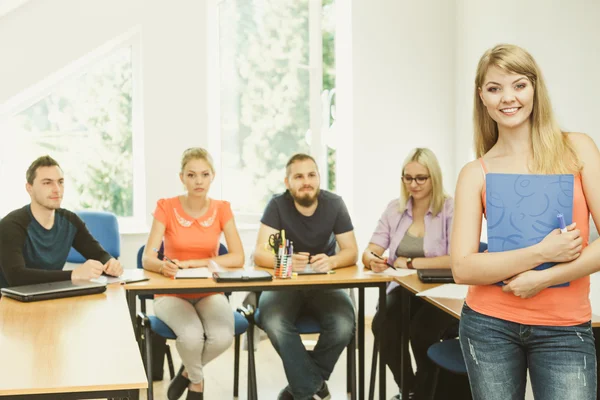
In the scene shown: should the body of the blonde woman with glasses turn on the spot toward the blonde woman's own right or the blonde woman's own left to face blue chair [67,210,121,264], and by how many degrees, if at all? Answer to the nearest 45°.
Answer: approximately 45° to the blonde woman's own right

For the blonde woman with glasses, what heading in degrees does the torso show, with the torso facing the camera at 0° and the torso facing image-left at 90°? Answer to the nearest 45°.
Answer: approximately 45°

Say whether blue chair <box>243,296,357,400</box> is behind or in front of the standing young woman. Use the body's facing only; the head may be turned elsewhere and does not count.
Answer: behind

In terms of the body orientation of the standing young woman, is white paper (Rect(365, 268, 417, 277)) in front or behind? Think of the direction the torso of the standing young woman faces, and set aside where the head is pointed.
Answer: behind

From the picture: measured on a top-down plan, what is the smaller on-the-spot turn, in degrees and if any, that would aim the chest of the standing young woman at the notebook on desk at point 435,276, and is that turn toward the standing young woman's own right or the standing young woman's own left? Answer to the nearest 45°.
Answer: approximately 180°

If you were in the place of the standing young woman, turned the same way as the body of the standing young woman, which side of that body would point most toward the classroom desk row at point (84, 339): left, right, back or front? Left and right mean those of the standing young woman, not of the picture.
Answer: right

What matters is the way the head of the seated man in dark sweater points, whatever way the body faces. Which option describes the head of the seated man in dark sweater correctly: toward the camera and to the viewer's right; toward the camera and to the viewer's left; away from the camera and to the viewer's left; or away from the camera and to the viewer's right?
toward the camera and to the viewer's right
